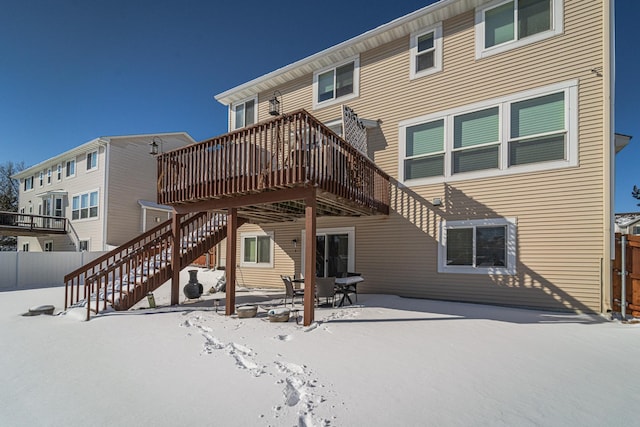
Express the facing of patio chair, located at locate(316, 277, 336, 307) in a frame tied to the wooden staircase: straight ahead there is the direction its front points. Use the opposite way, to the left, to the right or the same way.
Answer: the opposite way

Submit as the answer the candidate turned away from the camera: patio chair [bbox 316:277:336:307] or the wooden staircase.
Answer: the patio chair

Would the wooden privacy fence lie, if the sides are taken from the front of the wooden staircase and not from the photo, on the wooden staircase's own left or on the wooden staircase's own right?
on the wooden staircase's own left

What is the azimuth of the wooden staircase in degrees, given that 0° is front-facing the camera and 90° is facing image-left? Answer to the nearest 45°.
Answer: approximately 45°
